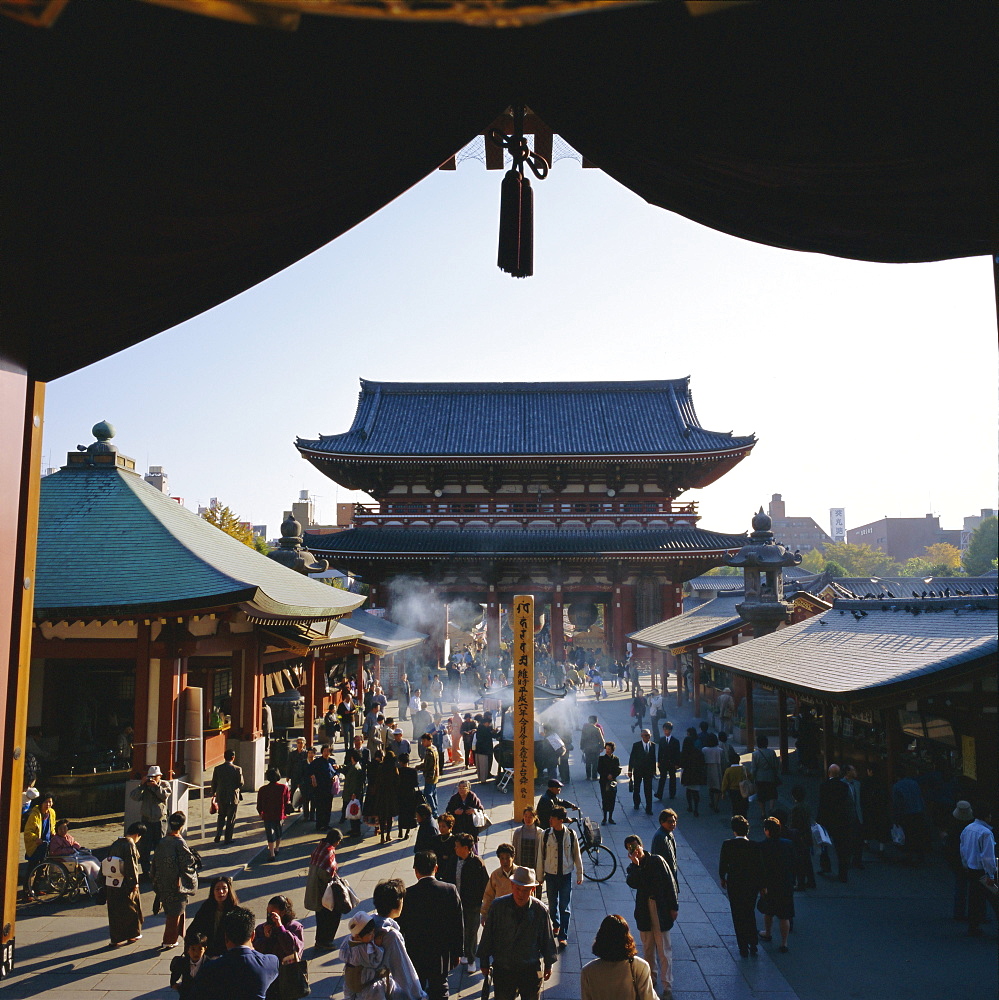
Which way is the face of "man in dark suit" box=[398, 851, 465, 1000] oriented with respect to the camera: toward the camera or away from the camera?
away from the camera

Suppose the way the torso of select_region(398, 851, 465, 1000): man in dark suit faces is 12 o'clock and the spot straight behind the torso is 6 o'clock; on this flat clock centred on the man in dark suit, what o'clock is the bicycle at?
The bicycle is roughly at 1 o'clock from the man in dark suit.

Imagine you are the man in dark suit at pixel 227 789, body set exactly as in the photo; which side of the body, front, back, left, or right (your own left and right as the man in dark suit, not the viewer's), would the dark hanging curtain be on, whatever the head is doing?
back

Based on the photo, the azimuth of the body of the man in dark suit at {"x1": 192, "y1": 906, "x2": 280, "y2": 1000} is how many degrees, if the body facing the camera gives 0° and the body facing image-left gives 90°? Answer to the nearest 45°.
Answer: approximately 180°

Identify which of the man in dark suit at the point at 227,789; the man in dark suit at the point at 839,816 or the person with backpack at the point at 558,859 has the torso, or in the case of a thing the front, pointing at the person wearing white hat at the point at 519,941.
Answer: the person with backpack

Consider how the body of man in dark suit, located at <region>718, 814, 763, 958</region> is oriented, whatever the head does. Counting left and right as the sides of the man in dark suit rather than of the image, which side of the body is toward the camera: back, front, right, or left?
back

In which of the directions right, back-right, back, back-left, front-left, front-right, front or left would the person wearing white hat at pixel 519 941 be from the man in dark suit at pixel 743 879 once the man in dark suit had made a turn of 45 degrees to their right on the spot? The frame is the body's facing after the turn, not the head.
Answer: back

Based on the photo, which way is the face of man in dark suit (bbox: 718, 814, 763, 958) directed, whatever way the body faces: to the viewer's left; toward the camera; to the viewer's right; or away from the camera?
away from the camera

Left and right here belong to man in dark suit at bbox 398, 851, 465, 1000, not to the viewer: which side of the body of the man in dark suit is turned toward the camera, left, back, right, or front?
back

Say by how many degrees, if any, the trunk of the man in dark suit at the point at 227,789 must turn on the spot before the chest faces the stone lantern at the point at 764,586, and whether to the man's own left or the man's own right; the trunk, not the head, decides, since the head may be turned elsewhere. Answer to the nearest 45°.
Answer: approximately 90° to the man's own right

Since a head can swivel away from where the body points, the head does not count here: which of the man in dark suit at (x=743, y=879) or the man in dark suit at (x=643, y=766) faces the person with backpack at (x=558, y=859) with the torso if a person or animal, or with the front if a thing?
the man in dark suit at (x=643, y=766)
